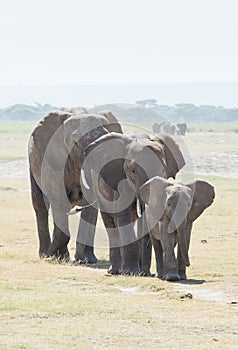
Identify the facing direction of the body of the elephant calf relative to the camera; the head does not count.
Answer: toward the camera

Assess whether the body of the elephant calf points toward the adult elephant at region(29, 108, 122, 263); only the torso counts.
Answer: no

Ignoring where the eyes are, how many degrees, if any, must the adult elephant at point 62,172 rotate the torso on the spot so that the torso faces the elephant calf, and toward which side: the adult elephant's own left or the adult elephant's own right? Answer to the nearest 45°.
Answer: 0° — it already faces it

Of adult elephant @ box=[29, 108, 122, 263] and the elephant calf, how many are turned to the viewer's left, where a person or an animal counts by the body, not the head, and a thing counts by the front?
0

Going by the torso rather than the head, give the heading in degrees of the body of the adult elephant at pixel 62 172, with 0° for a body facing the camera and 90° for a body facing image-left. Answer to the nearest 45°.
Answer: approximately 315°
